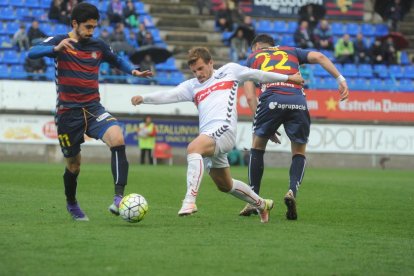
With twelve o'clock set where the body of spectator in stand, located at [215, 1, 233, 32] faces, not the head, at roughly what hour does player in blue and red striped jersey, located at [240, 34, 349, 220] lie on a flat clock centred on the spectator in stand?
The player in blue and red striped jersey is roughly at 12 o'clock from the spectator in stand.

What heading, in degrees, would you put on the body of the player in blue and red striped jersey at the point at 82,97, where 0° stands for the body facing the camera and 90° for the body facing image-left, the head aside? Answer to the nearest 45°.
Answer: approximately 315°

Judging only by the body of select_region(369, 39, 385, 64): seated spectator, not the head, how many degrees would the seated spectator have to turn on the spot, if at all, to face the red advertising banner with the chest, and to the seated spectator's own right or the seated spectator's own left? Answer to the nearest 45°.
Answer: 0° — they already face it

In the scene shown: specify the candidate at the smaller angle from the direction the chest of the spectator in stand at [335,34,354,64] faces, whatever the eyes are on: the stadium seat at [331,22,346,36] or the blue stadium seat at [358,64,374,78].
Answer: the blue stadium seat

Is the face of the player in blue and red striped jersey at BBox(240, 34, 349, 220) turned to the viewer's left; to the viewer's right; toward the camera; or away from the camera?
away from the camera

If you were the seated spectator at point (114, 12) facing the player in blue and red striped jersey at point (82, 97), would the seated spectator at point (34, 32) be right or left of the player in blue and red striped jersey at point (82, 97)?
right

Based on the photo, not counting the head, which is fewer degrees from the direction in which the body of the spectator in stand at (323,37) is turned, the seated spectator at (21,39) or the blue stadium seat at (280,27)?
the seated spectator

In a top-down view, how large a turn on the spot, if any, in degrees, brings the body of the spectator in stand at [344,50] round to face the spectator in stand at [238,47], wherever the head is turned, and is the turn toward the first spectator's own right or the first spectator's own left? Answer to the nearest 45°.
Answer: approximately 90° to the first spectator's own right

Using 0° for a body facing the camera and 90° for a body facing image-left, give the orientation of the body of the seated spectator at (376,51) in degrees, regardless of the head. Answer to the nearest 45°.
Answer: approximately 0°

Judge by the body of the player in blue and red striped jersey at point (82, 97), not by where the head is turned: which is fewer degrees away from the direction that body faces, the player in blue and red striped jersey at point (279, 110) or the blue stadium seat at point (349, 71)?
the player in blue and red striped jersey

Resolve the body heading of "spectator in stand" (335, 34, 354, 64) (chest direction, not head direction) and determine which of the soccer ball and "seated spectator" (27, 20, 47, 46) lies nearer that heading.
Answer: the soccer ball

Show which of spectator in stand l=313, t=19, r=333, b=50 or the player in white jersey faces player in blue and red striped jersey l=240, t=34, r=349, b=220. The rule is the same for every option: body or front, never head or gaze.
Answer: the spectator in stand
